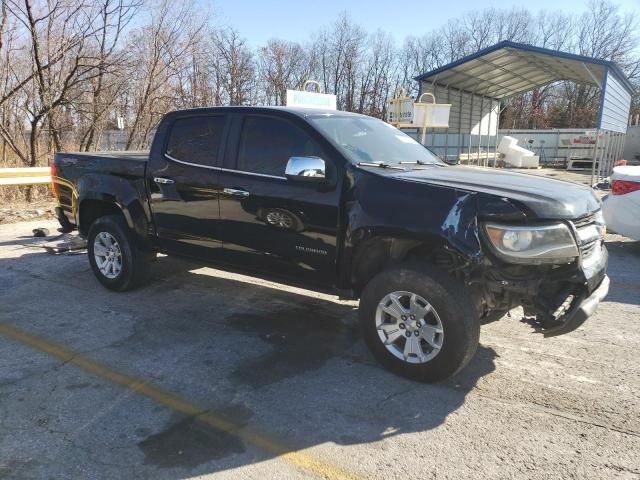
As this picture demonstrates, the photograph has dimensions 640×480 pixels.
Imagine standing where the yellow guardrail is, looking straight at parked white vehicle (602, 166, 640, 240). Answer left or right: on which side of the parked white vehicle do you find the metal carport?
left

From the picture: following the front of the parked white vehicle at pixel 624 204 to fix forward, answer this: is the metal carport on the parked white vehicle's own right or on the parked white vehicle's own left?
on the parked white vehicle's own left

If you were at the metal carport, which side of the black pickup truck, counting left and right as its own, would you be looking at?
left

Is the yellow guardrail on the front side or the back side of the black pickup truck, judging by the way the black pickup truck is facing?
on the back side

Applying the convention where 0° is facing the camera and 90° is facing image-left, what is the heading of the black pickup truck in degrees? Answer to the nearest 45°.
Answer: approximately 315°
